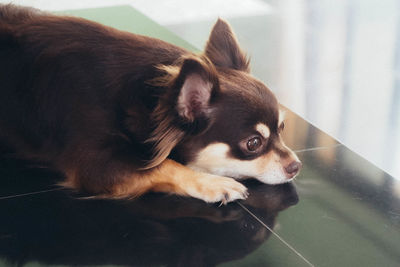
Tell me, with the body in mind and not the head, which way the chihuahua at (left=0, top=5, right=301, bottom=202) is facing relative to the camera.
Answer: to the viewer's right
